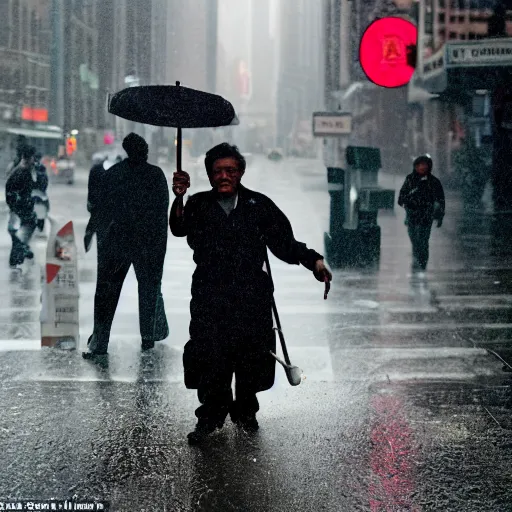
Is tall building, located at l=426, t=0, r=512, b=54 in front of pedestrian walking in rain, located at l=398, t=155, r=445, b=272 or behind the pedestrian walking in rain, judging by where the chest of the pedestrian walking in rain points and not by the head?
behind

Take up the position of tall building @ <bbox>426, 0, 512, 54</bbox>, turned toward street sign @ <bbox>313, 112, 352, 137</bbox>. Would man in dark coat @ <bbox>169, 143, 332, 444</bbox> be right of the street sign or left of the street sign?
left

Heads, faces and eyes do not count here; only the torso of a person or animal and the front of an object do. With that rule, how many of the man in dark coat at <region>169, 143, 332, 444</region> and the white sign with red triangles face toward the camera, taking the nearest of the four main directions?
2

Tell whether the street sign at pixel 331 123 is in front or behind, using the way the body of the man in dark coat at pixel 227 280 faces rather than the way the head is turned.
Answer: behind

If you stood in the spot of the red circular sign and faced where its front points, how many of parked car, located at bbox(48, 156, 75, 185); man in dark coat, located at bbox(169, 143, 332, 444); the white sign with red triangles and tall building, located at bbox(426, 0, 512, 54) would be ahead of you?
2
